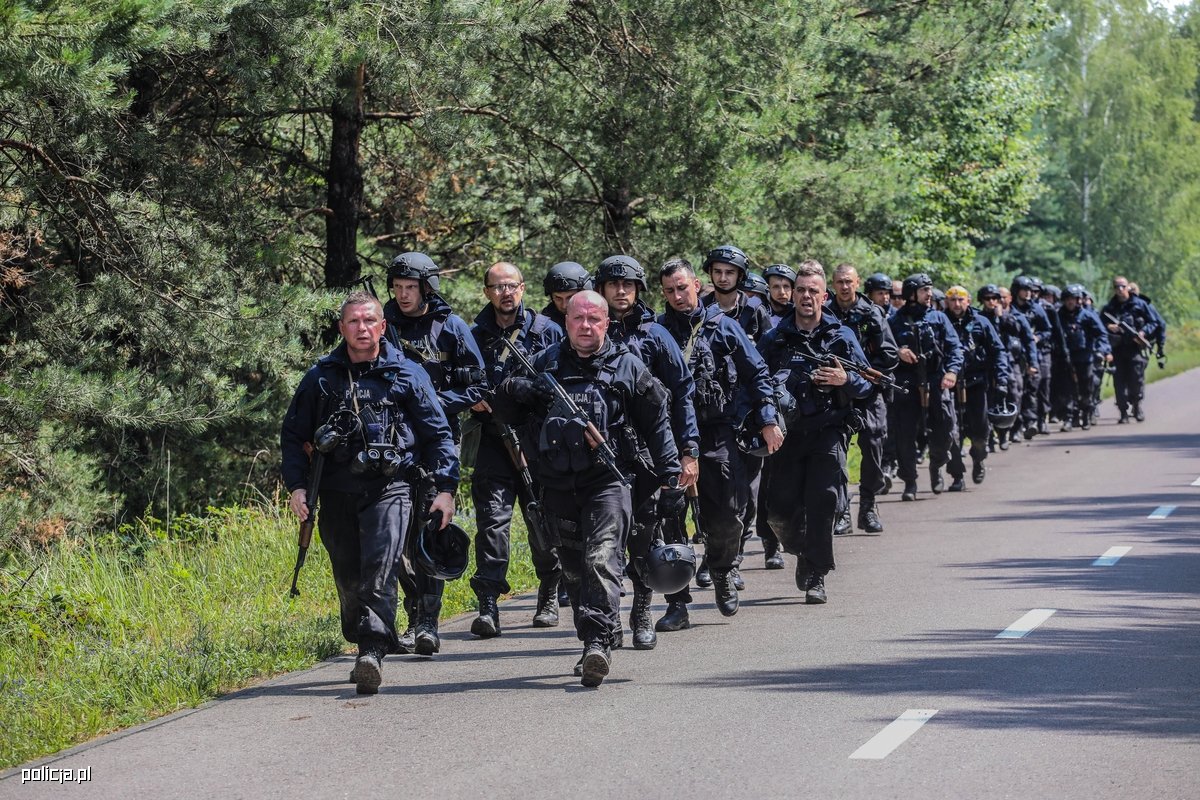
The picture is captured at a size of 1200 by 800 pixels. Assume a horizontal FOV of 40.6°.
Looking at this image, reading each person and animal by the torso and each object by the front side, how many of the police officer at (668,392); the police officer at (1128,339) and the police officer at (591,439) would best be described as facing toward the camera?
3

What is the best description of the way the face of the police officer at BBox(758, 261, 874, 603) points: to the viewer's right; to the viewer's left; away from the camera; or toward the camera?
toward the camera

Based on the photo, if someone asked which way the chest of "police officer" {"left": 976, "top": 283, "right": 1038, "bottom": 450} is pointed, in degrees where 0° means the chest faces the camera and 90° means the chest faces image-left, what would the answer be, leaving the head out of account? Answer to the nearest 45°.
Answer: approximately 45°

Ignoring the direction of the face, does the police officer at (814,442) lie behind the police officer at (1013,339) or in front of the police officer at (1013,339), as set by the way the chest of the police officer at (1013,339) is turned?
in front

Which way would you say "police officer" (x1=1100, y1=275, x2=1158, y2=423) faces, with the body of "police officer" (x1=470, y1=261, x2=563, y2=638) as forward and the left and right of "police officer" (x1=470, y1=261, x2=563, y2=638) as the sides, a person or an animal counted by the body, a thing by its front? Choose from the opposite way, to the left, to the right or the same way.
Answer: the same way

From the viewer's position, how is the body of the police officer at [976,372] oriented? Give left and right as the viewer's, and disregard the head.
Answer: facing the viewer and to the left of the viewer

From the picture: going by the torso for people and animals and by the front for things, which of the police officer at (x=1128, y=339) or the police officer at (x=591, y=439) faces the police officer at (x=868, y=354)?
the police officer at (x=1128, y=339)

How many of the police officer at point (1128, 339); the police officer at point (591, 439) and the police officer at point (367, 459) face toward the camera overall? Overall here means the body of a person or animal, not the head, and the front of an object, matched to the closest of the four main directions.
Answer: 3

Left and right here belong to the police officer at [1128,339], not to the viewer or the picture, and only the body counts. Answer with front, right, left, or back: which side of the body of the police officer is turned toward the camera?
front

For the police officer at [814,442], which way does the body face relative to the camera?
toward the camera

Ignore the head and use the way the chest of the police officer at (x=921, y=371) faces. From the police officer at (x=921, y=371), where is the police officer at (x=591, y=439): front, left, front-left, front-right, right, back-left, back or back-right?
front

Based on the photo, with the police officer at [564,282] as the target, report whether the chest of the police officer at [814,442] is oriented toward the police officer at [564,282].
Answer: no

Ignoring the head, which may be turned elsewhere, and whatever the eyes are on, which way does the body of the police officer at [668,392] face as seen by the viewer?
toward the camera

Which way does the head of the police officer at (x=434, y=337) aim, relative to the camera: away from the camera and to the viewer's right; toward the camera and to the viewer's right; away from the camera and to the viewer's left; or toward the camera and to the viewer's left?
toward the camera and to the viewer's left

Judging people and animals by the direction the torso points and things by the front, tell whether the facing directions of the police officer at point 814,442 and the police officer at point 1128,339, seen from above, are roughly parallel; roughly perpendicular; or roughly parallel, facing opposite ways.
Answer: roughly parallel

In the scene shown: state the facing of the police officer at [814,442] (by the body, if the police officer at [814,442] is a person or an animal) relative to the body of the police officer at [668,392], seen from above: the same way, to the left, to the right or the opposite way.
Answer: the same way

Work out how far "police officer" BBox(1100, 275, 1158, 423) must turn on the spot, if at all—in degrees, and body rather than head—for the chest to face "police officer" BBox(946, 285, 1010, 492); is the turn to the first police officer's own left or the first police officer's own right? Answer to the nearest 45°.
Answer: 0° — they already face them

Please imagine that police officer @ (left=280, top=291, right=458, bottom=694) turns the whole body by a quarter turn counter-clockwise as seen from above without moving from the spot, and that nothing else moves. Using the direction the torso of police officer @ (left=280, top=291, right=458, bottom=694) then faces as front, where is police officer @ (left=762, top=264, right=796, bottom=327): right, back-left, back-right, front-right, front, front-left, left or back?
front-left

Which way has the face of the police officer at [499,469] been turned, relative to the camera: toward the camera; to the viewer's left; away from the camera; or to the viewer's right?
toward the camera

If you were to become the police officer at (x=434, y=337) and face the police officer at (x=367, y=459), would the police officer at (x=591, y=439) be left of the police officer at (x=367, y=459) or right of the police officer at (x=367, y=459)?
left
